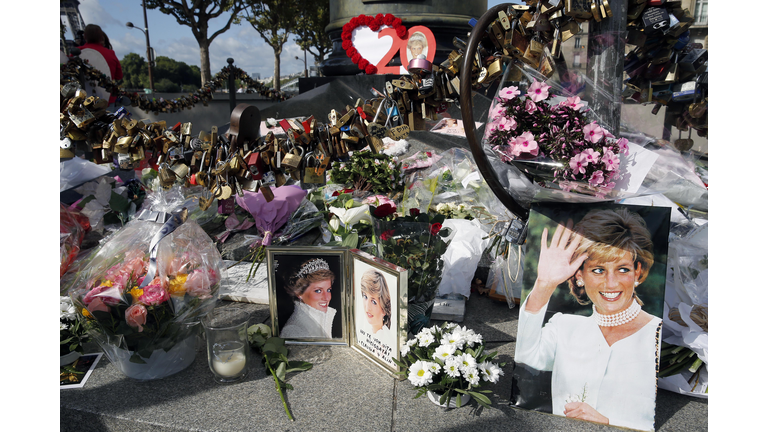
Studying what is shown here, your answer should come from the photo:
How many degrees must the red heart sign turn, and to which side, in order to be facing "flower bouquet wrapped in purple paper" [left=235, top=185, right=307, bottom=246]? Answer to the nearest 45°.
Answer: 0° — it already faces it

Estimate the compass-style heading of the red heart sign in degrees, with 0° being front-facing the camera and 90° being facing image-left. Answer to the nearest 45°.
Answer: approximately 0°

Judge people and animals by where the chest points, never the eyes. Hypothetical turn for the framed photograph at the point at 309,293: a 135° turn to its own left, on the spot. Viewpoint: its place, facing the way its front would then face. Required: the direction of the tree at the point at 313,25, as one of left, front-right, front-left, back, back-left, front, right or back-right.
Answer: front-left

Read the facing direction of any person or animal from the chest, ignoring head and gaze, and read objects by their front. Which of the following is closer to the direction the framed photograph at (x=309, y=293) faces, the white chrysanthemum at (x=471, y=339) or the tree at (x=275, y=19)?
the white chrysanthemum

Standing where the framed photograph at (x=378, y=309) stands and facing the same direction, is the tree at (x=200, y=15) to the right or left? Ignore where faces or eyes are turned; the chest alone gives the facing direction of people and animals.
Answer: on its right

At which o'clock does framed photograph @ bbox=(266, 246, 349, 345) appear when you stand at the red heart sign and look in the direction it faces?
The framed photograph is roughly at 12 o'clock from the red heart sign.

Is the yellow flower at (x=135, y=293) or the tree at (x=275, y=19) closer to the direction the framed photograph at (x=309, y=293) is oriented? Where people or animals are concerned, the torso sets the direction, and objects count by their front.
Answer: the yellow flower

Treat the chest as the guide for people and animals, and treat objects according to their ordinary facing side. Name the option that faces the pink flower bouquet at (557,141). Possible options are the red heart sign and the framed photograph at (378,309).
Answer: the red heart sign

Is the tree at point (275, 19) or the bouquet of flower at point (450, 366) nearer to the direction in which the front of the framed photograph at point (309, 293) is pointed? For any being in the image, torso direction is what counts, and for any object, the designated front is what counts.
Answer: the bouquet of flower

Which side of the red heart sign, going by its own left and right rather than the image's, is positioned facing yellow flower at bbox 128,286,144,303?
front

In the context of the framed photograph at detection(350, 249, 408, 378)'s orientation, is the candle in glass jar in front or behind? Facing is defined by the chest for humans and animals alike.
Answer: in front

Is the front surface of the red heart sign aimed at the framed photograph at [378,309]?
yes

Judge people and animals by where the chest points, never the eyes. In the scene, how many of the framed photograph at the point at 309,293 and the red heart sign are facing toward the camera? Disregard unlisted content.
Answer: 2
